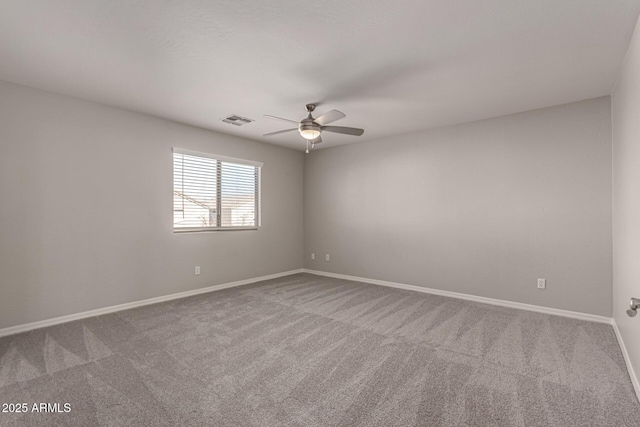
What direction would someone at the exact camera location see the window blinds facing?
facing the viewer and to the right of the viewer
